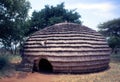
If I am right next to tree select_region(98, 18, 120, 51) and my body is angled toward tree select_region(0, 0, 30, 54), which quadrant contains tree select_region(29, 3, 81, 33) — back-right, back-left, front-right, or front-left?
front-right

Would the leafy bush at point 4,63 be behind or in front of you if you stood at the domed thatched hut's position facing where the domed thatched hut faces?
in front

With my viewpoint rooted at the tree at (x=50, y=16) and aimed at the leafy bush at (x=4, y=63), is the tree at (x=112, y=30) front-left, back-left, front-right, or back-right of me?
back-left

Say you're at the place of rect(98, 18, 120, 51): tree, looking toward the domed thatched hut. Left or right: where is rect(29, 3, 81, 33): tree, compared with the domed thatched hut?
right

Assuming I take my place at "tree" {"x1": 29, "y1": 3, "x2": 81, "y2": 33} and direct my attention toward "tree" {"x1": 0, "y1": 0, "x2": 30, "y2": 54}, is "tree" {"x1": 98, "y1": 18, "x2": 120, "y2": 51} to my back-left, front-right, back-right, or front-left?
back-left

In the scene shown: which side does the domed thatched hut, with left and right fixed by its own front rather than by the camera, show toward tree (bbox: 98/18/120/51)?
back

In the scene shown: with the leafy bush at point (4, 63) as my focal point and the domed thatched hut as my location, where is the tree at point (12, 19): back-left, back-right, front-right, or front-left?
front-right

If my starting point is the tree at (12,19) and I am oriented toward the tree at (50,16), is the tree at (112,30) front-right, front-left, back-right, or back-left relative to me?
front-right

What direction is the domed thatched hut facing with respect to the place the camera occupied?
facing the viewer and to the left of the viewer

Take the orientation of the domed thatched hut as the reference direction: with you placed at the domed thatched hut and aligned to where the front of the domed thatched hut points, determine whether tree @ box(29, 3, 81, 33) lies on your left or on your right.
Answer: on your right

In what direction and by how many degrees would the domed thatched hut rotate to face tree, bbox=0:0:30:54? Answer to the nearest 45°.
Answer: approximately 90° to its right
